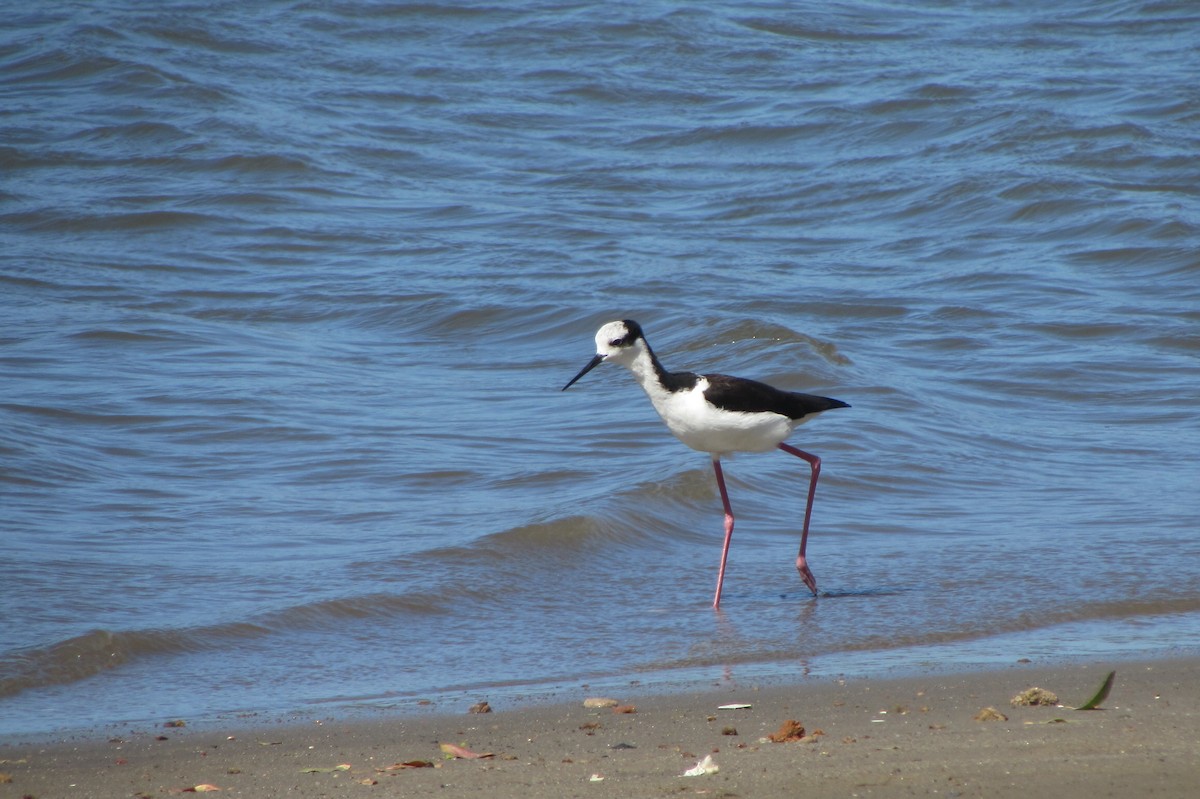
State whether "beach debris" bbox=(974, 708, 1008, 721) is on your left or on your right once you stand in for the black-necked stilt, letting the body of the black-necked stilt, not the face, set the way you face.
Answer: on your left

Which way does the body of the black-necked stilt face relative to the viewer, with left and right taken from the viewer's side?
facing to the left of the viewer

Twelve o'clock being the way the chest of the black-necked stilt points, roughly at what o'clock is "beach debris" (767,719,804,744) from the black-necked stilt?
The beach debris is roughly at 9 o'clock from the black-necked stilt.

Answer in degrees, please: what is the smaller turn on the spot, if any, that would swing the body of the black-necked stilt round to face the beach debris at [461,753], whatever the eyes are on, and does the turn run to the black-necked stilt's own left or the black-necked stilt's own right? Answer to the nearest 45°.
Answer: approximately 90° to the black-necked stilt's own left

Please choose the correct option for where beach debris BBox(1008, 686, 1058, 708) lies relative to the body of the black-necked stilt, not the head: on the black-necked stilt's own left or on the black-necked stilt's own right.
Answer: on the black-necked stilt's own left

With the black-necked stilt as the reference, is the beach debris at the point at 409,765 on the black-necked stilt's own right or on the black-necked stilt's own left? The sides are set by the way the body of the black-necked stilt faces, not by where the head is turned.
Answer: on the black-necked stilt's own left

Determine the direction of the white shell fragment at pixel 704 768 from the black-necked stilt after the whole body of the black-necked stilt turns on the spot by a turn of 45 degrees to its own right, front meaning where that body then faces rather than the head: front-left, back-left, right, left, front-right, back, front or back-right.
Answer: back-left

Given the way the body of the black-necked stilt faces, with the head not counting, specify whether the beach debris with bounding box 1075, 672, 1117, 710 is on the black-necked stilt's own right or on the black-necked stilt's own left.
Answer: on the black-necked stilt's own left
